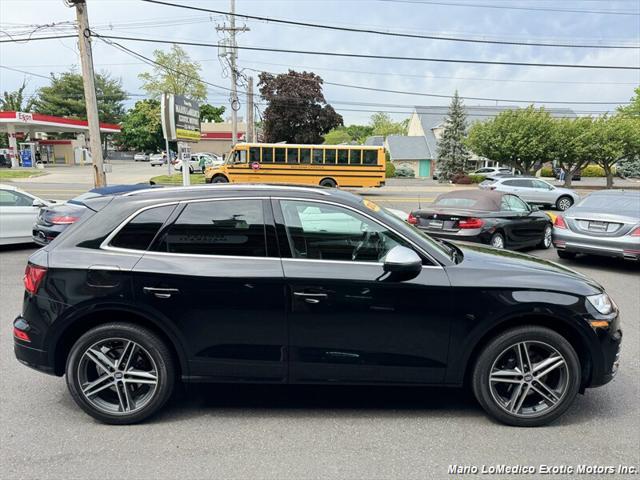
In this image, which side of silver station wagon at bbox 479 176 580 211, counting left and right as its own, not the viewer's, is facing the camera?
right

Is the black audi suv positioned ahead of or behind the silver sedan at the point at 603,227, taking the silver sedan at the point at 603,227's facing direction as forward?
behind

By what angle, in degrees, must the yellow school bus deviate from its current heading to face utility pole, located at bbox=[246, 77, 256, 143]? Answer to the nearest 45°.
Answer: approximately 90° to its right

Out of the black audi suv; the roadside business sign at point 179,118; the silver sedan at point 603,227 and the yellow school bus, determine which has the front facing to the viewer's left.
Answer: the yellow school bus

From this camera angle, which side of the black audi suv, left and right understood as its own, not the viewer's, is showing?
right

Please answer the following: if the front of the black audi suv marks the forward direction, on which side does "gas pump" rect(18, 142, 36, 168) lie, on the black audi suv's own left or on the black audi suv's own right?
on the black audi suv's own left

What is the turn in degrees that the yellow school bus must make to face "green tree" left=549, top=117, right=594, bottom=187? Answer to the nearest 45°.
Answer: approximately 135° to its right

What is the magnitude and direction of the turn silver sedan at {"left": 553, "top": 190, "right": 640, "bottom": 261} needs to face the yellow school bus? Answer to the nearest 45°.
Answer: approximately 90° to its left

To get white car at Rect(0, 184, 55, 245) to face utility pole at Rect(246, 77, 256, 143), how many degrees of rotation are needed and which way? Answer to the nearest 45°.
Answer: approximately 45° to its left

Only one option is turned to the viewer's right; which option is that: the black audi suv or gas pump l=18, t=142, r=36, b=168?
the black audi suv

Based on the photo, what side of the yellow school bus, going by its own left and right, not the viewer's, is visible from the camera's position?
left

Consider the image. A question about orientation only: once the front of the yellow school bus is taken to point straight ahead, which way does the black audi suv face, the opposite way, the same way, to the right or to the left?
the opposite way
